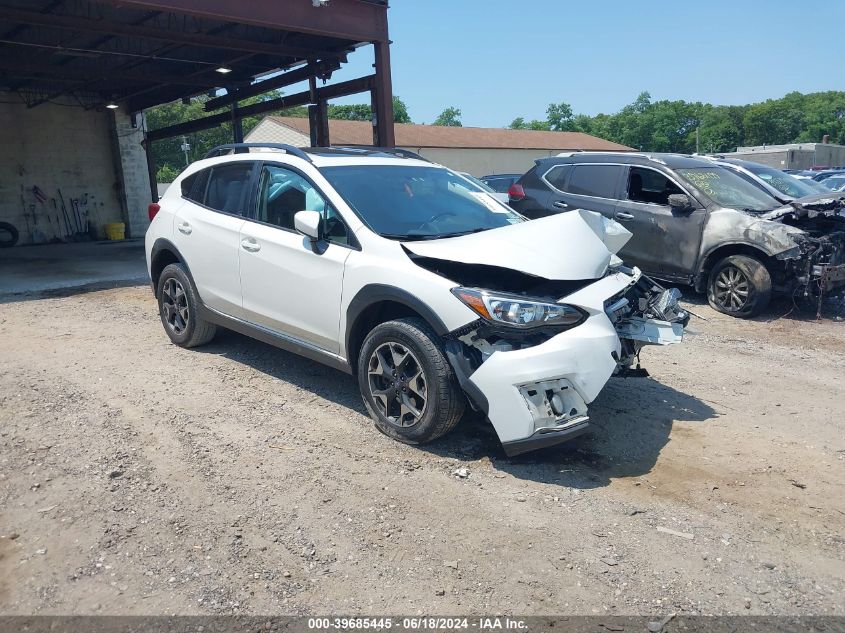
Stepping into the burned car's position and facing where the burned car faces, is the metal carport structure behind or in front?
behind

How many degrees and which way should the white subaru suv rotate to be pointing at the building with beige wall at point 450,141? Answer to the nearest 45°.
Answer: approximately 135° to its left

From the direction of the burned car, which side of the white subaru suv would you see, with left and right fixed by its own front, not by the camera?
left

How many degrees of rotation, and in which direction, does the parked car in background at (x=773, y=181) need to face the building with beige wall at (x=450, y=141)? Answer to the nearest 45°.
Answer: approximately 180°

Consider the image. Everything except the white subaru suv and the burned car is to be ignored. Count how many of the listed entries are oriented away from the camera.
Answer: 0

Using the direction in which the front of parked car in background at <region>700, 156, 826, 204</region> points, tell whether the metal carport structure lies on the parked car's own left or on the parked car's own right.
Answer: on the parked car's own right

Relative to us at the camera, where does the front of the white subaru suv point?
facing the viewer and to the right of the viewer

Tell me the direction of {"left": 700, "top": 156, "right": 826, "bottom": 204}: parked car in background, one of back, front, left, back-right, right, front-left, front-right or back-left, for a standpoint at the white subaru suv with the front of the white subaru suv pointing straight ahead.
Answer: left

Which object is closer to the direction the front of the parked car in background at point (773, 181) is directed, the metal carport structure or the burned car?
the burned car

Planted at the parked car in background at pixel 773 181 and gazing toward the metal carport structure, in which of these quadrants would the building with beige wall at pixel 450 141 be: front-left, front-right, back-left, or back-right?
front-right

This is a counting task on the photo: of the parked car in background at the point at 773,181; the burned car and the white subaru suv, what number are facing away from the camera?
0

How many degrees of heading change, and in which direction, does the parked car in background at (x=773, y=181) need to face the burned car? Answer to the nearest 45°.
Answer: approximately 45° to its right

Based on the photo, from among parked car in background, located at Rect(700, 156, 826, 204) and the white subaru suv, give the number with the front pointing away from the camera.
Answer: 0

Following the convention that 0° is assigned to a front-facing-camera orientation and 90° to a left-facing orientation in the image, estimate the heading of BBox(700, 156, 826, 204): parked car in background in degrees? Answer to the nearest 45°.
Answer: approximately 315°

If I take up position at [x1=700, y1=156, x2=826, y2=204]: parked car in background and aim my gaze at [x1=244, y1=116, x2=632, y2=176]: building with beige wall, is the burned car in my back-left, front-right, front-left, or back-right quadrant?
back-left

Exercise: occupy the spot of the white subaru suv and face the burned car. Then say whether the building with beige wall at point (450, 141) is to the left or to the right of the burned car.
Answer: left
